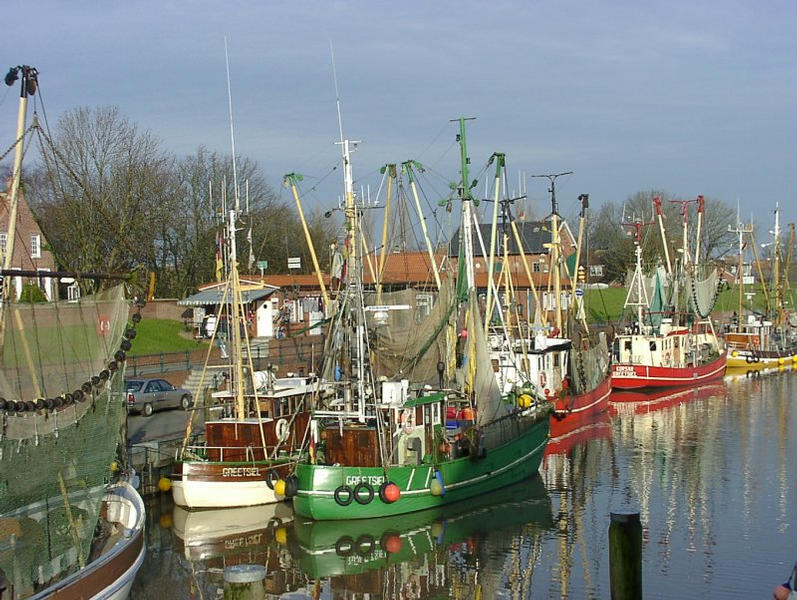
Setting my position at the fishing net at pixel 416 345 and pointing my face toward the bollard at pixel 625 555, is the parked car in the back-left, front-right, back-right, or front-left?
back-right

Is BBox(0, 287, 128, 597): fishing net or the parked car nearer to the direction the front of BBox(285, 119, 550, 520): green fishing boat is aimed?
the parked car

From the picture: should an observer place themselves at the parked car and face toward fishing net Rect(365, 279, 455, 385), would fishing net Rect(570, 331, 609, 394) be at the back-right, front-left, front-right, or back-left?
front-left

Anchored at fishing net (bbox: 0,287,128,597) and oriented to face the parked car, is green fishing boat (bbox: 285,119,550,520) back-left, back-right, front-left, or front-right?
front-right

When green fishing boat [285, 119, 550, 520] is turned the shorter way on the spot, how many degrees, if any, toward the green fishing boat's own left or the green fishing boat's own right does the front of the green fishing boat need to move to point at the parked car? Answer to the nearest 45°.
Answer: approximately 90° to the green fishing boat's own left

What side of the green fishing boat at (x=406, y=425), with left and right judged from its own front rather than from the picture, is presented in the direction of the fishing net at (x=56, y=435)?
back

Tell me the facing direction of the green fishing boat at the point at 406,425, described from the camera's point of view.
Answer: facing away from the viewer and to the right of the viewer

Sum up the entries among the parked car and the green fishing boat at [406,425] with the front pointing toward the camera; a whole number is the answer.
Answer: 0

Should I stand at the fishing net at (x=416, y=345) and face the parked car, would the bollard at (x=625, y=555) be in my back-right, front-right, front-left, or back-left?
back-left

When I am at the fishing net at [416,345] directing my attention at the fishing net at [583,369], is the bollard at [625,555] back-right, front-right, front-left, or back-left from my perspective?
back-right

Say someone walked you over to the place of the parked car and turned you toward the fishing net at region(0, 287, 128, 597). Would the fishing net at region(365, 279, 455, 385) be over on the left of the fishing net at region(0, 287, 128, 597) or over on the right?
left

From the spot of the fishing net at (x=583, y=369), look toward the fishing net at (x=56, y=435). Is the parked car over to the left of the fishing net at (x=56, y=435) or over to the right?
right

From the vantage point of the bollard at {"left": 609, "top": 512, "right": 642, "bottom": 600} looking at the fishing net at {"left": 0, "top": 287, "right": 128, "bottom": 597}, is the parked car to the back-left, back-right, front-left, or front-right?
front-right
